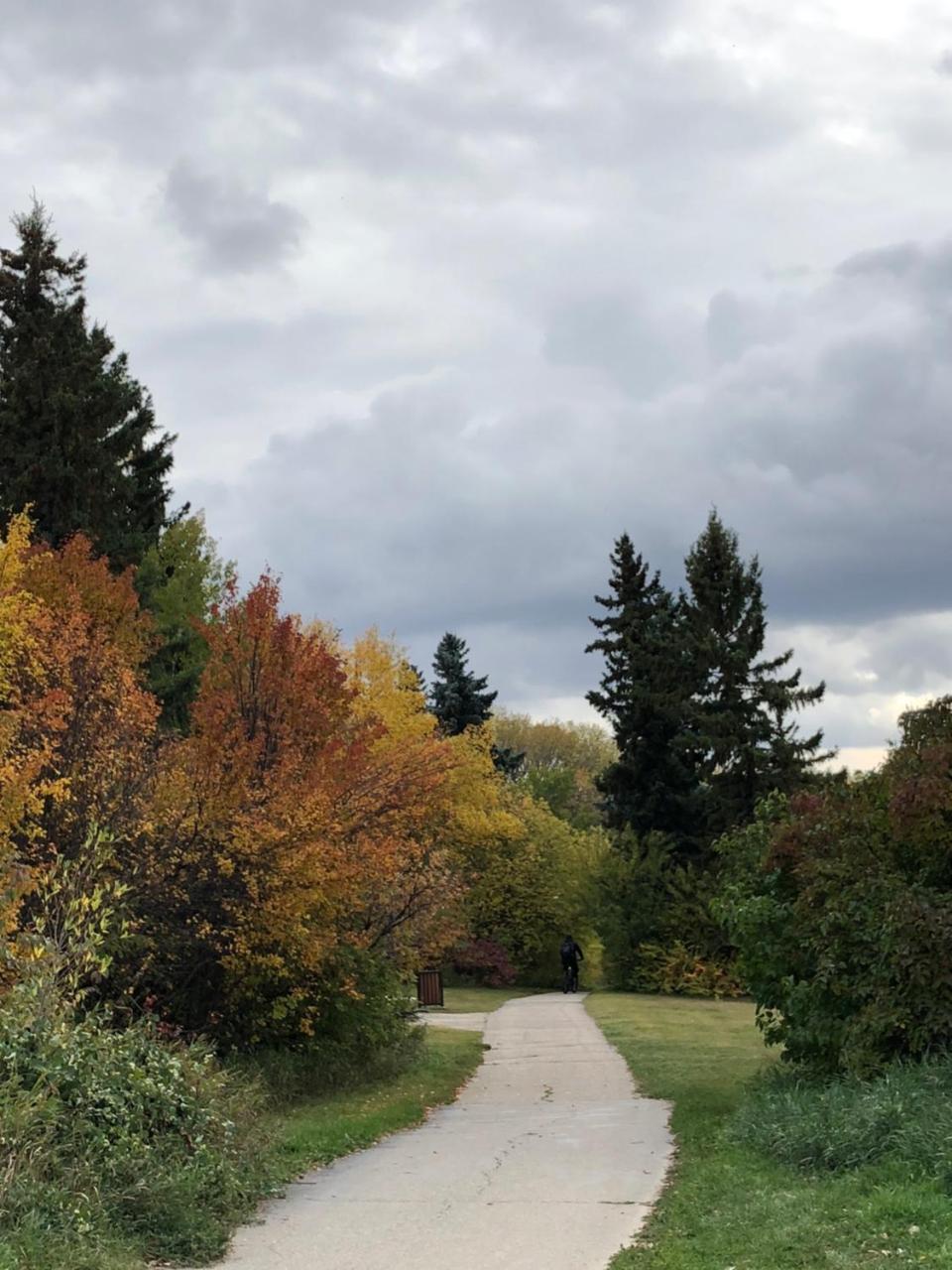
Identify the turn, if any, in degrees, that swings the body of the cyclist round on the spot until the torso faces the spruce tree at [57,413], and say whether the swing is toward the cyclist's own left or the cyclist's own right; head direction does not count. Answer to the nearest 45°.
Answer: approximately 135° to the cyclist's own left

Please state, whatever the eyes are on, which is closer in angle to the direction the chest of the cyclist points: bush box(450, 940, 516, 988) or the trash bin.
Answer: the bush

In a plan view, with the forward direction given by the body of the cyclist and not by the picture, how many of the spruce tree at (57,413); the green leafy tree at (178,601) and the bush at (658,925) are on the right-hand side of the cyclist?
1

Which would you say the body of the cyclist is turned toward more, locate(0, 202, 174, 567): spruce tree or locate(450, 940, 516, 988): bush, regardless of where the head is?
the bush

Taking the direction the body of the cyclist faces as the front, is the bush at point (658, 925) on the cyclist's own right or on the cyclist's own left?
on the cyclist's own right

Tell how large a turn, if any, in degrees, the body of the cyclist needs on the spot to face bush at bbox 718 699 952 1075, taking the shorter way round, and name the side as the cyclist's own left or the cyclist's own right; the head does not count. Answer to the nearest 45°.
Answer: approximately 180°

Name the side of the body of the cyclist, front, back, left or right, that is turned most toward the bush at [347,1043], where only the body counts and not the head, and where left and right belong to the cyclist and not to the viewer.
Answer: back

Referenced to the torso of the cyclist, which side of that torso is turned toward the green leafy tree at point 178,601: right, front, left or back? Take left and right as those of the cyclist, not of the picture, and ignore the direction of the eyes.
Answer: left

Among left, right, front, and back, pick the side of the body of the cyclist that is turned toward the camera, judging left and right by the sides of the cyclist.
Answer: back
